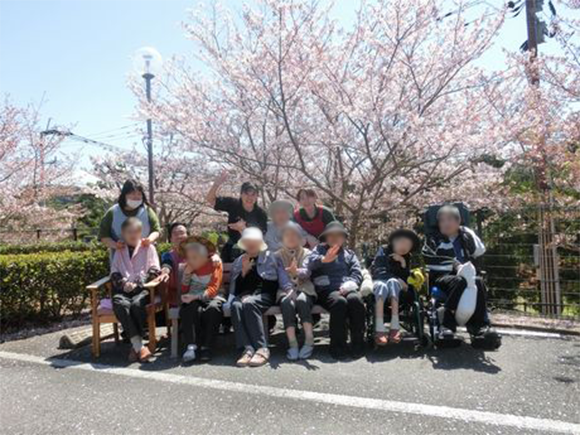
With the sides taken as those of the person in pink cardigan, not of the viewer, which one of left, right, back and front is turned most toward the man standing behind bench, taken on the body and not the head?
left

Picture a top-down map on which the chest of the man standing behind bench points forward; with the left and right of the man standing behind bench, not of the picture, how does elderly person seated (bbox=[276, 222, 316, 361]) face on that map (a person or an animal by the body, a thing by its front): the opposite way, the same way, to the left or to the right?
the same way

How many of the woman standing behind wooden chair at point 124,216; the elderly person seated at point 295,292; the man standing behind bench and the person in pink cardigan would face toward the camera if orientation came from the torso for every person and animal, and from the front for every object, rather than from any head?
4

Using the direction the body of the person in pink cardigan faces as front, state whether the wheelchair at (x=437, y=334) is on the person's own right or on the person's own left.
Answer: on the person's own left

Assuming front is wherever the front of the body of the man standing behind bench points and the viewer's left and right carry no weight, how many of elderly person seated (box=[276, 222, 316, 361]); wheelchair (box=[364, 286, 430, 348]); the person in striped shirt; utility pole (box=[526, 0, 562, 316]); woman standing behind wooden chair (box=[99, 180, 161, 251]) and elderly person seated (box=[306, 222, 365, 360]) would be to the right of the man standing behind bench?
1

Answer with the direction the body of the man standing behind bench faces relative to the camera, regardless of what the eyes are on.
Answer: toward the camera

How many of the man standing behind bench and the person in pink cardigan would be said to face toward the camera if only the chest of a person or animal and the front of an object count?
2

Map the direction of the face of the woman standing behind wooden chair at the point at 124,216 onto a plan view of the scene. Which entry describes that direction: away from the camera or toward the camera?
toward the camera

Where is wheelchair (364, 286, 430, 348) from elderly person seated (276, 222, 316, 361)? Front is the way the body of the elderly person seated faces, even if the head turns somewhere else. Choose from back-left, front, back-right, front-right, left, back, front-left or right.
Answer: left

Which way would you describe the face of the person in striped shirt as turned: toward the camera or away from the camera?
toward the camera

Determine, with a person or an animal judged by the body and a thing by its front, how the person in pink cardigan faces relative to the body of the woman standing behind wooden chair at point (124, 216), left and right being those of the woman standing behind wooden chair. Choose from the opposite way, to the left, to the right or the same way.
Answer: the same way

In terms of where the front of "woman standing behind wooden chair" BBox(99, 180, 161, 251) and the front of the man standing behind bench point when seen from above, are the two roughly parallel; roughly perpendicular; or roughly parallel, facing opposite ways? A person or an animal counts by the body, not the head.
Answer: roughly parallel

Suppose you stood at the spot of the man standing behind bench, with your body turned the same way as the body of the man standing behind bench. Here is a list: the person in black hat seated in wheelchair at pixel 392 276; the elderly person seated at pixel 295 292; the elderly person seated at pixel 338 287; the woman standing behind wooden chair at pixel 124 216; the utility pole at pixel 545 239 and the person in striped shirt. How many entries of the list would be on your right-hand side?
1

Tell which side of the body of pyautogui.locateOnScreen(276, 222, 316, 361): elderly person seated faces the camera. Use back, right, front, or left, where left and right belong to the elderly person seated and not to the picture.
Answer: front

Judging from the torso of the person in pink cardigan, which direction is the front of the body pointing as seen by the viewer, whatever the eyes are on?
toward the camera

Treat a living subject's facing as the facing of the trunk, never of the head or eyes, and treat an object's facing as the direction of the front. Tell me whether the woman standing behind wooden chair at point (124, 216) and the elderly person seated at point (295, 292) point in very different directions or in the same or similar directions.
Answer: same or similar directions

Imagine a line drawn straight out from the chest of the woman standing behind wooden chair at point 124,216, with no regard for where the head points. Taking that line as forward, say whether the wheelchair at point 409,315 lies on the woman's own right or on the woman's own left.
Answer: on the woman's own left

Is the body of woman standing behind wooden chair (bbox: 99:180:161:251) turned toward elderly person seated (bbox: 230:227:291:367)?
no

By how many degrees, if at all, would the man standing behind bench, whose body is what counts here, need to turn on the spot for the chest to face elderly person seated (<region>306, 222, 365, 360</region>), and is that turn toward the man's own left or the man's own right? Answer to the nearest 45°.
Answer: approximately 45° to the man's own left
